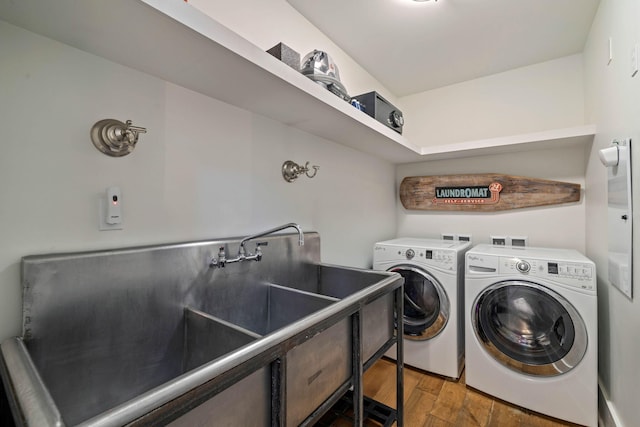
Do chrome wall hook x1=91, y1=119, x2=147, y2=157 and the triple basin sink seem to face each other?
no

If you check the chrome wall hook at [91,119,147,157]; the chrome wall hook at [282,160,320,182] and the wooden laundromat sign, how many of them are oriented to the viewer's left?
0

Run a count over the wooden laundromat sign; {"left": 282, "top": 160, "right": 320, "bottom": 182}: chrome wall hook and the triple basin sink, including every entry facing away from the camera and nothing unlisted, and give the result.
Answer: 0

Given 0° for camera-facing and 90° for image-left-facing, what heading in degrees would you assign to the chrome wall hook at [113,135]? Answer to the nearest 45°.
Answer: approximately 315°

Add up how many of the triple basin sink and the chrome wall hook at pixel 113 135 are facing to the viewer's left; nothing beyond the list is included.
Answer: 0

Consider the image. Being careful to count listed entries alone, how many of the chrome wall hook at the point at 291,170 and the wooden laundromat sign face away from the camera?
0

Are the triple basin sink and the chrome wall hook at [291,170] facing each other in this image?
no

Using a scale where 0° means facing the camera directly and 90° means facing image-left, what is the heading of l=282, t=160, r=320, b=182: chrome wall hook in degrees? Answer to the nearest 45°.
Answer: approximately 315°

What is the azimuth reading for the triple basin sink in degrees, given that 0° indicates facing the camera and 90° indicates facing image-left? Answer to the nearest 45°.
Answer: approximately 315°

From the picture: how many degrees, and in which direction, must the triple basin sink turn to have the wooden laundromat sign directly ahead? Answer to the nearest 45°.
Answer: approximately 45° to its left

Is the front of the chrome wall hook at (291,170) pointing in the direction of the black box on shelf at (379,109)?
no

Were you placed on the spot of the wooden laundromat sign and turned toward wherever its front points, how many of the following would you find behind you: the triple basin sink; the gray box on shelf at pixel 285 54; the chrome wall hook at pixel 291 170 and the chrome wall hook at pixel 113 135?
0

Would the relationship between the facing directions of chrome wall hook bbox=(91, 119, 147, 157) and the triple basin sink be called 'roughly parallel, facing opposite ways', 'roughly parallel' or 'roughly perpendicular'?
roughly parallel

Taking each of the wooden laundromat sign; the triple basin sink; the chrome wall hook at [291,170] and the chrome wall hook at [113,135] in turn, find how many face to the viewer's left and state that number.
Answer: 0

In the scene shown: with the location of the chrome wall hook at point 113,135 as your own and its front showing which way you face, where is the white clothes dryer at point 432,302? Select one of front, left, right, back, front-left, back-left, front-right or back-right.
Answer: front-left

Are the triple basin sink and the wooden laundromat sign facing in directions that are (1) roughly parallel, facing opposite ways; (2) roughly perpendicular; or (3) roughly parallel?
roughly perpendicular

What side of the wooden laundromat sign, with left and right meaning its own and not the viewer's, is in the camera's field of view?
front
